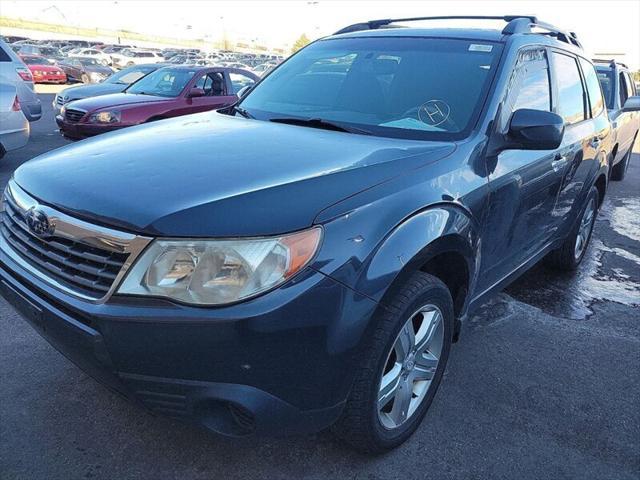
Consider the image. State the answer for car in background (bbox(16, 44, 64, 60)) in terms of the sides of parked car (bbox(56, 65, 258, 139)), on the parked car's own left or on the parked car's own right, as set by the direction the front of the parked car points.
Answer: on the parked car's own right

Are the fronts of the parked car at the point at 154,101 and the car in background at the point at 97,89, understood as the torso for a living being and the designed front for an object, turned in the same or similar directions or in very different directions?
same or similar directions

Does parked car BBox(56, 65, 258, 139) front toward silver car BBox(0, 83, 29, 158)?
yes

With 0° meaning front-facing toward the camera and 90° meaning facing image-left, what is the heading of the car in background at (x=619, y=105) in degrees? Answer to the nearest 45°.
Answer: approximately 45°

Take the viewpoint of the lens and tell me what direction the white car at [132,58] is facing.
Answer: facing the viewer and to the left of the viewer

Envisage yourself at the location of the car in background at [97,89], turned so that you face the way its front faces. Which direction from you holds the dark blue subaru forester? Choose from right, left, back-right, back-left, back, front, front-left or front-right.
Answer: front-left

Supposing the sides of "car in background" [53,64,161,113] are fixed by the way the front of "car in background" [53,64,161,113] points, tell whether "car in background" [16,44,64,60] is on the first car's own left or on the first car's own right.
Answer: on the first car's own right

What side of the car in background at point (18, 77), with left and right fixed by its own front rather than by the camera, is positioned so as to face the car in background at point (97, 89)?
right

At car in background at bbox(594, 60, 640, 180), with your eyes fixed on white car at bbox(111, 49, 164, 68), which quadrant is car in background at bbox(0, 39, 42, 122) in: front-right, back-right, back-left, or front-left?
front-left

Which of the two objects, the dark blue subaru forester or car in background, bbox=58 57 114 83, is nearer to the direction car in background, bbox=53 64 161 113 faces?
the dark blue subaru forester

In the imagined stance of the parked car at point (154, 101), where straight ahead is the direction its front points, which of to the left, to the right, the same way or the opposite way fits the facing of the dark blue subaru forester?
the same way

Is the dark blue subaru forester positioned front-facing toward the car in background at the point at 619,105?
no

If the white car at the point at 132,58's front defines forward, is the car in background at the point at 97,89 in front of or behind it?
in front

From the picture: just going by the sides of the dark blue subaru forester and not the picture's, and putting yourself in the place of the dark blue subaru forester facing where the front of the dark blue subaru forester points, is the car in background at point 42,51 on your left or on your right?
on your right

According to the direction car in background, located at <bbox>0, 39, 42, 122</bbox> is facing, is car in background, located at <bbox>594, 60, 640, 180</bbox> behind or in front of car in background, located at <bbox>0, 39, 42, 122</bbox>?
behind
